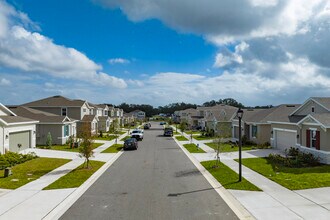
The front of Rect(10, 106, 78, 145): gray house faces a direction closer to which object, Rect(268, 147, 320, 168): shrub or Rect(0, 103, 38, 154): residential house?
the shrub

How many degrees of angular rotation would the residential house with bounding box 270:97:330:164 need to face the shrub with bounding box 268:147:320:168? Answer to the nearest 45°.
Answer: approximately 45° to its left

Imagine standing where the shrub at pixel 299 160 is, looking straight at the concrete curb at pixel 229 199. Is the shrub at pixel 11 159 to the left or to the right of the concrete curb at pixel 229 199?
right

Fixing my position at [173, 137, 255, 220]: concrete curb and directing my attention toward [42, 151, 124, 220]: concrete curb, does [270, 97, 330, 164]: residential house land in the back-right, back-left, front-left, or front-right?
back-right

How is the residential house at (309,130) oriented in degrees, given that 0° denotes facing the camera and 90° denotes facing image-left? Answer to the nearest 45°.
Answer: approximately 45°

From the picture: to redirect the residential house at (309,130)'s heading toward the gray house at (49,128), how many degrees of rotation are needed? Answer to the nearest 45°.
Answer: approximately 45° to its right

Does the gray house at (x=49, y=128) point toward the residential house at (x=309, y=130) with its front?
yes
